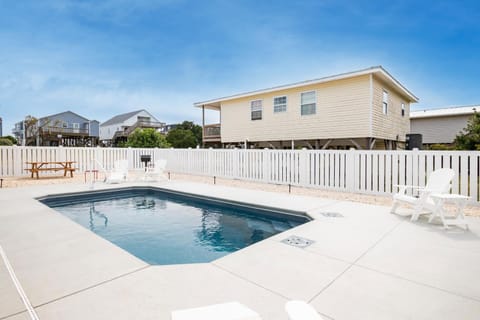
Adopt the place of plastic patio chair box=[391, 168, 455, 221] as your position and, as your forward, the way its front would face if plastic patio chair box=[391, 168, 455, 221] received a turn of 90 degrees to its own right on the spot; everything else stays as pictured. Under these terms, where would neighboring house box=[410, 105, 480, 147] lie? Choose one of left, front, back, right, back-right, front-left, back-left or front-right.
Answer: front-right

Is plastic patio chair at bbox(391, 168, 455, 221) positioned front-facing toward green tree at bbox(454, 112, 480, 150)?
no

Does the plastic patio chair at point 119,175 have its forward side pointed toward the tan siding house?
no

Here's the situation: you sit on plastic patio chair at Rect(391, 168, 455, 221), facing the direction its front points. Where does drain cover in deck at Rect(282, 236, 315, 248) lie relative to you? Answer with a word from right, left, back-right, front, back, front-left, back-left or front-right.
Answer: front

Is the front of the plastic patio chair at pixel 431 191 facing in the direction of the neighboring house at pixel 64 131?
no

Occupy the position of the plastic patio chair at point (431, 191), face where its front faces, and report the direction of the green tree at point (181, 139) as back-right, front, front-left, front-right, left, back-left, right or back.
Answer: right

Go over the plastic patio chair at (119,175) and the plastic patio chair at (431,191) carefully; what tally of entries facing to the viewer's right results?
0

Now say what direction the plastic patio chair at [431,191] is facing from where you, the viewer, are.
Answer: facing the viewer and to the left of the viewer

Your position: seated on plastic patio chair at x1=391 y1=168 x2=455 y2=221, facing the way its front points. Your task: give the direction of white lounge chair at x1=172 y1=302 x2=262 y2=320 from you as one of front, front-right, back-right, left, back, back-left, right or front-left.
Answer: front-left

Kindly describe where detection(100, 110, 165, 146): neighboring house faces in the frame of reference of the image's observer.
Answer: facing the viewer and to the right of the viewer

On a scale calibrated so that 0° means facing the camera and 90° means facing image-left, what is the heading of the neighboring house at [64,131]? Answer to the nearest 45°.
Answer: approximately 0°

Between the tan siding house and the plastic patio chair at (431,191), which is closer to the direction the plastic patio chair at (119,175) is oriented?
the plastic patio chair

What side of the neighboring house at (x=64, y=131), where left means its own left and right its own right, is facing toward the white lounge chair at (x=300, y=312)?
front

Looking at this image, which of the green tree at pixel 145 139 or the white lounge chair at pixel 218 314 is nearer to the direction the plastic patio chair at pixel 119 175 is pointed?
the white lounge chair
